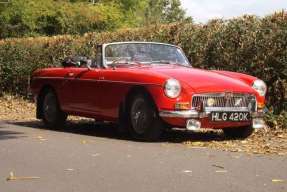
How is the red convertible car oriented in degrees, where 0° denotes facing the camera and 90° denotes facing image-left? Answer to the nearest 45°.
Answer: approximately 315°
